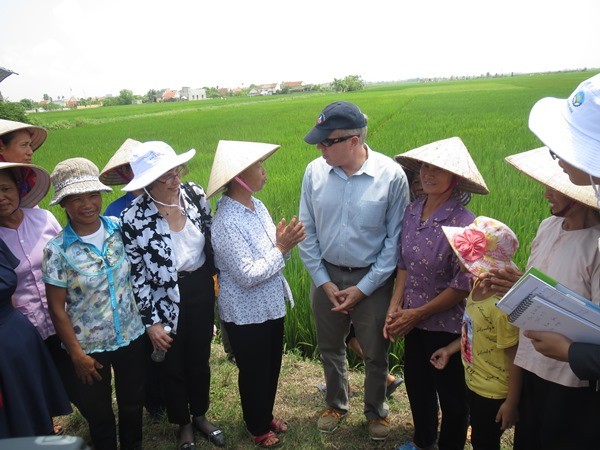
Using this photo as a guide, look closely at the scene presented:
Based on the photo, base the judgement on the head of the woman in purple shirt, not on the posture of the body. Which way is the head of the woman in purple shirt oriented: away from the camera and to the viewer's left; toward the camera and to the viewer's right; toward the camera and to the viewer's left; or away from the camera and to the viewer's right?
toward the camera and to the viewer's left

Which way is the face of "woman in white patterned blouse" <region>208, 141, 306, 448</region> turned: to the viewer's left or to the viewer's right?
to the viewer's right

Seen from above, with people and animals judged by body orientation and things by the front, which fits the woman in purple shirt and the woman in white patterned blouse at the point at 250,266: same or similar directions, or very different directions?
very different directions

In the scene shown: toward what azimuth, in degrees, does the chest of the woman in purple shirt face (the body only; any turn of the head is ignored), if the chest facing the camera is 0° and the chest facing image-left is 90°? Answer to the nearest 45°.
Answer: approximately 45°

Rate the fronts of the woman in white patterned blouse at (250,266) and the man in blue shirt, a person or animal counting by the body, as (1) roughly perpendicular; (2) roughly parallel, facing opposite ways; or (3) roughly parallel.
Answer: roughly perpendicular

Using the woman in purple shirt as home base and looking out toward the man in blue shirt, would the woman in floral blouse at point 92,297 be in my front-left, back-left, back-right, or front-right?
front-left

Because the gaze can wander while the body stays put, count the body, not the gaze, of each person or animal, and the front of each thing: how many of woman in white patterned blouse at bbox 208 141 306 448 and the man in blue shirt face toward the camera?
1

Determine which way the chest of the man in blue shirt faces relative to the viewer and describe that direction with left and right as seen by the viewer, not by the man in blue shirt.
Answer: facing the viewer

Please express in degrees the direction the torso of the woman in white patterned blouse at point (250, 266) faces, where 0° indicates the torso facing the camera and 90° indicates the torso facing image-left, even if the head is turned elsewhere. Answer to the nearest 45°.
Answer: approximately 270°

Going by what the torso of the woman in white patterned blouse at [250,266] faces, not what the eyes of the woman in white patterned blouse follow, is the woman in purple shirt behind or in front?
in front

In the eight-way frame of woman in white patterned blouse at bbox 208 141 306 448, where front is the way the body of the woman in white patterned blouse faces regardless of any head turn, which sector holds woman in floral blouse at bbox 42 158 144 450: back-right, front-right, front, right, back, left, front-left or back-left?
back
